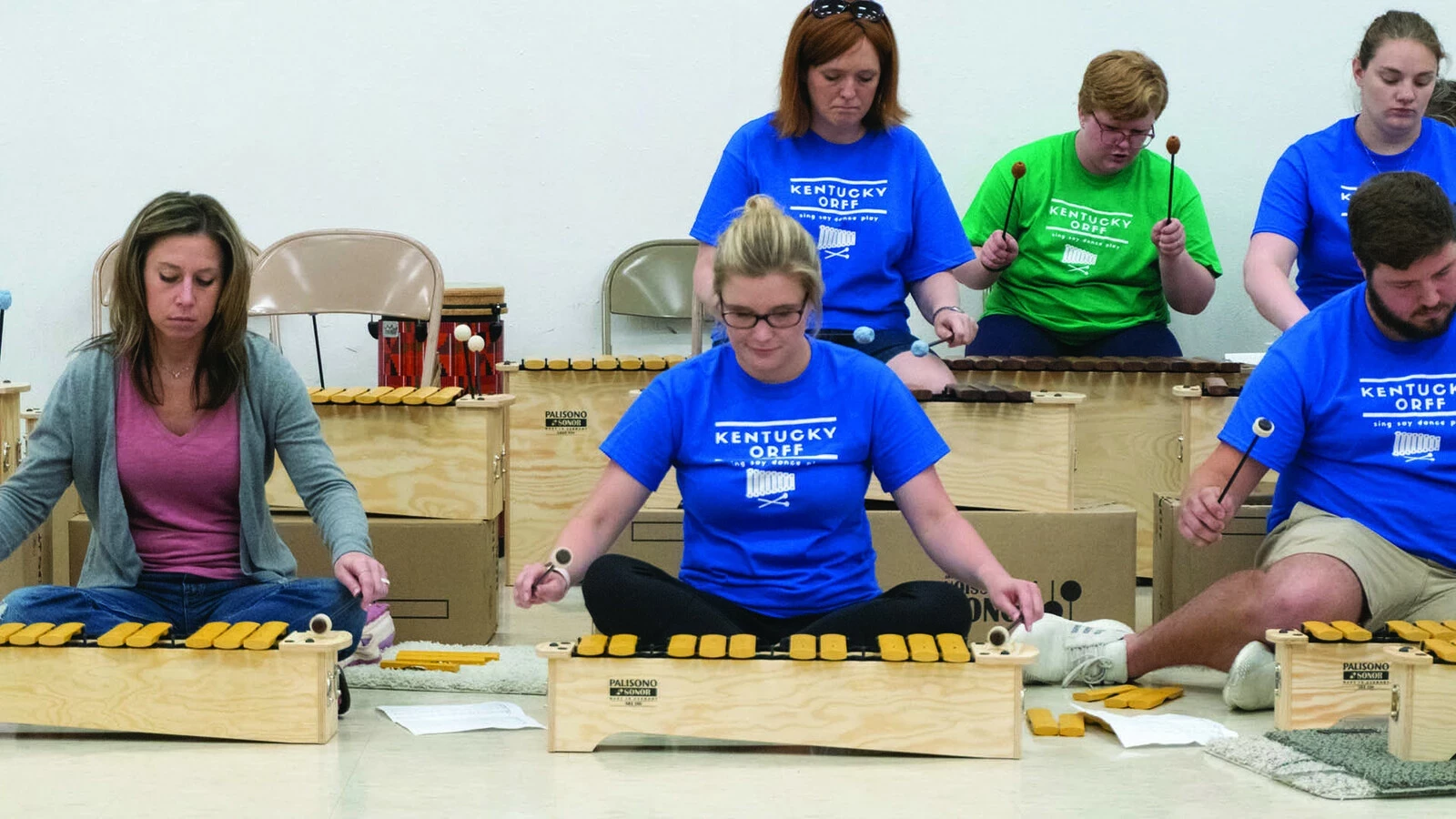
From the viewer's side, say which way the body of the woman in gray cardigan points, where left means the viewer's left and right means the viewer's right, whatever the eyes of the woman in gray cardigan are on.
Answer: facing the viewer

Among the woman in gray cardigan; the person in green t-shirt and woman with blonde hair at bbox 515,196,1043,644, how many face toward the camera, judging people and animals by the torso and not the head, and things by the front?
3

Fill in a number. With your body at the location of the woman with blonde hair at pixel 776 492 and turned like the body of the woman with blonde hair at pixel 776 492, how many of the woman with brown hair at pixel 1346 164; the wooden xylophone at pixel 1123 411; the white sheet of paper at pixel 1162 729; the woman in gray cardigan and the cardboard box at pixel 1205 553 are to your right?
1

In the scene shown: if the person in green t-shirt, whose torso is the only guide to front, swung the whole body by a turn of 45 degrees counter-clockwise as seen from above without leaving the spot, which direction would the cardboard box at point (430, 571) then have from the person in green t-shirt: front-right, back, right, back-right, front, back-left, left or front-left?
right

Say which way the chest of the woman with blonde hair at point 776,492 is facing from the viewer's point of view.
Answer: toward the camera

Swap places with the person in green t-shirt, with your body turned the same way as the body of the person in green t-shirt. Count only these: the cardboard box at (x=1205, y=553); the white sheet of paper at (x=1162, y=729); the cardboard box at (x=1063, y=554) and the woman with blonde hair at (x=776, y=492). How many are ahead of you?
4
